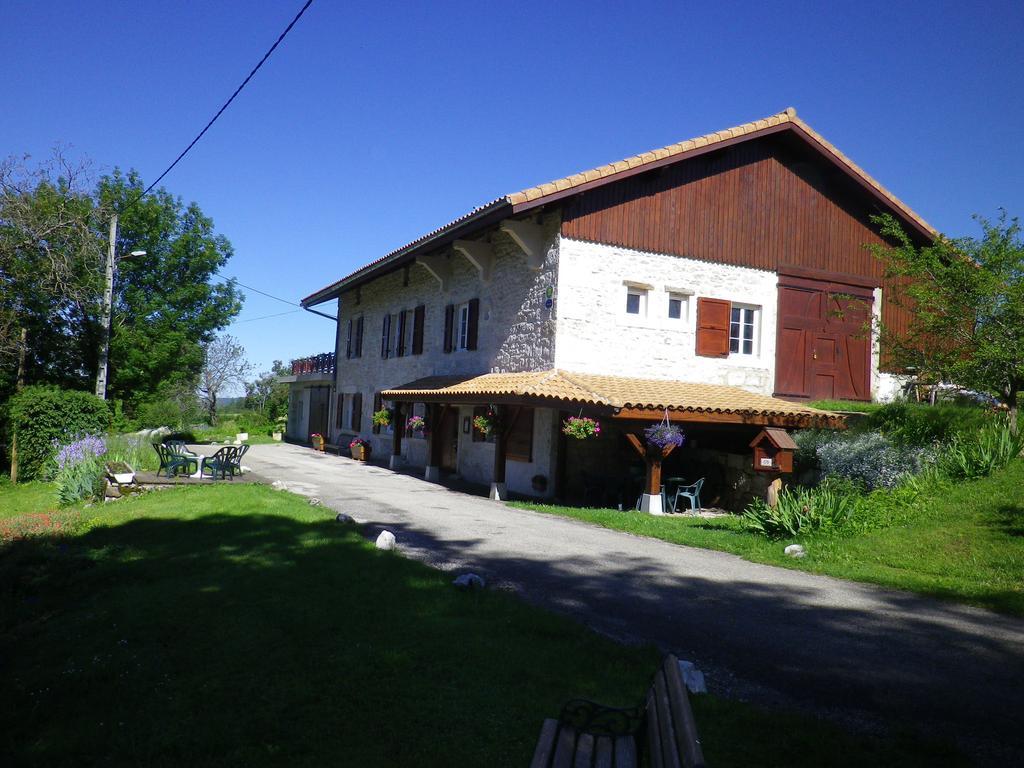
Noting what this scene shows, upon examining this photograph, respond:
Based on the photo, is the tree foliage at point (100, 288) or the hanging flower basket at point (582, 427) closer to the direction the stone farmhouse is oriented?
the hanging flower basket

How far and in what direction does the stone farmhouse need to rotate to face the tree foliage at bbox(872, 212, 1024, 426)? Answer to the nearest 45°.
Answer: approximately 90° to its left

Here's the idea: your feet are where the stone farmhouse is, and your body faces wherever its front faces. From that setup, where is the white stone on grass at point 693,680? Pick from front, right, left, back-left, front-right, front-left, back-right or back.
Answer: front-left

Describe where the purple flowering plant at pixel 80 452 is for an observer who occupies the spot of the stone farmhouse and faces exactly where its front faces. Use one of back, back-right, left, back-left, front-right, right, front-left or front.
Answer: front-right

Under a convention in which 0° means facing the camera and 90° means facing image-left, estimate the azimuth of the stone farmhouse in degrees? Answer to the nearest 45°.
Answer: approximately 45°

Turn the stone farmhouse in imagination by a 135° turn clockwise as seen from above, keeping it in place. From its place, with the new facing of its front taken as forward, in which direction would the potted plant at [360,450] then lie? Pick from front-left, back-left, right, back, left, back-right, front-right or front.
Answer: front-left

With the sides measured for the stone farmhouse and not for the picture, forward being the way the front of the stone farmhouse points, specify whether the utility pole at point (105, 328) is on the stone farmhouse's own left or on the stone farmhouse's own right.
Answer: on the stone farmhouse's own right

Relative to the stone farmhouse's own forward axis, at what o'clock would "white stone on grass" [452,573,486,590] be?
The white stone on grass is roughly at 11 o'clock from the stone farmhouse.

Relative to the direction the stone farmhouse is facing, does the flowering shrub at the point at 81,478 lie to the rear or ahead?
ahead

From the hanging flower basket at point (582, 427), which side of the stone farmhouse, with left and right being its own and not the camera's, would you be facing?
front

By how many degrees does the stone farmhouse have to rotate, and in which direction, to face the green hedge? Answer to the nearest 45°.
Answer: approximately 45° to its right
